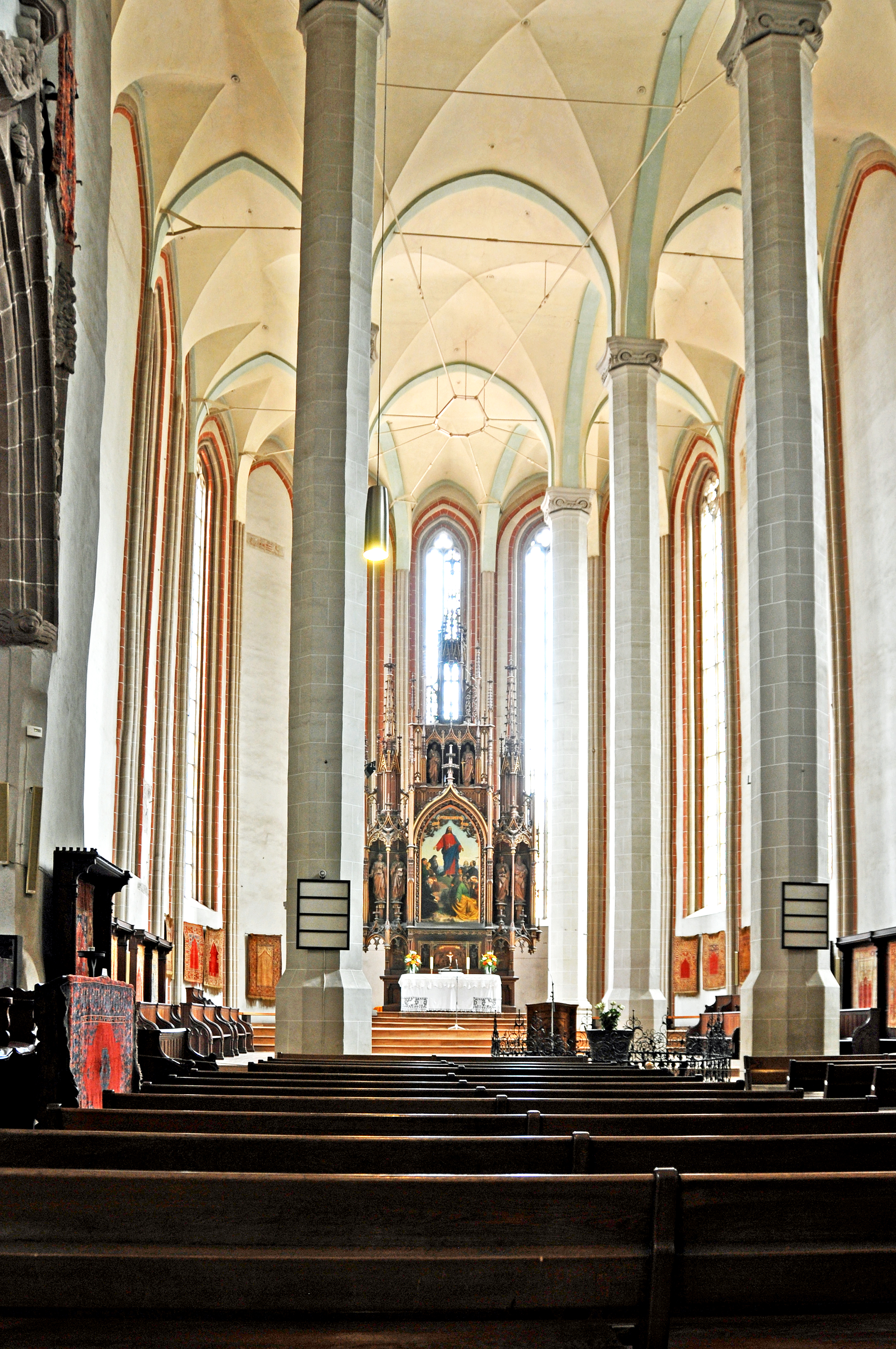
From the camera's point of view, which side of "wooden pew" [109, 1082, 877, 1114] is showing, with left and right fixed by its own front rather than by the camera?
back

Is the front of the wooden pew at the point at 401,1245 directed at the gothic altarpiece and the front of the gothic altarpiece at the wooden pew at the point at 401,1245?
yes

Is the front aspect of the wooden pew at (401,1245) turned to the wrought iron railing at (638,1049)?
yes

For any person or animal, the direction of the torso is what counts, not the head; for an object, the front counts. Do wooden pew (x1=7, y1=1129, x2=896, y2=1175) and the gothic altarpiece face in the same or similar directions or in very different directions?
very different directions

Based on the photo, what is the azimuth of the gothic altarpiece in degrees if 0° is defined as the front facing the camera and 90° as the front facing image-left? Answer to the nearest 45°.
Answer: approximately 0°

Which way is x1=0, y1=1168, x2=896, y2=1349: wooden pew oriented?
away from the camera

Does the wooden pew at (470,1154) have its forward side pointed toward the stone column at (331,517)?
yes

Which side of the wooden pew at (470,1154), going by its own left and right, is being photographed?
back

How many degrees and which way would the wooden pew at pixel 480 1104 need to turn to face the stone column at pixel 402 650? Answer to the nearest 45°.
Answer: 0° — it already faces it

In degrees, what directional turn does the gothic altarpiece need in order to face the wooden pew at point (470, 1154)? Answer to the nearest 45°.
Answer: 0° — it already faces it

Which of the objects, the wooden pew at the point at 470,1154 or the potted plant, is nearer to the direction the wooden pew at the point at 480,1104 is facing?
the potted plant
